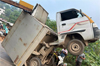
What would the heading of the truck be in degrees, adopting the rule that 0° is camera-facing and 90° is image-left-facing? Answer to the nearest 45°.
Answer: approximately 270°
